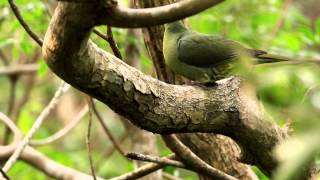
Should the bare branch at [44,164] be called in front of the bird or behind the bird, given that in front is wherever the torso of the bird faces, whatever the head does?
in front

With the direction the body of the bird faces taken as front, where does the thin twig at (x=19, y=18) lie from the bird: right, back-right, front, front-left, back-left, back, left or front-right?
front-left

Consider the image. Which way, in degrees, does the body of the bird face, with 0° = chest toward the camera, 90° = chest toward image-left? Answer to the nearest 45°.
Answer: approximately 90°
